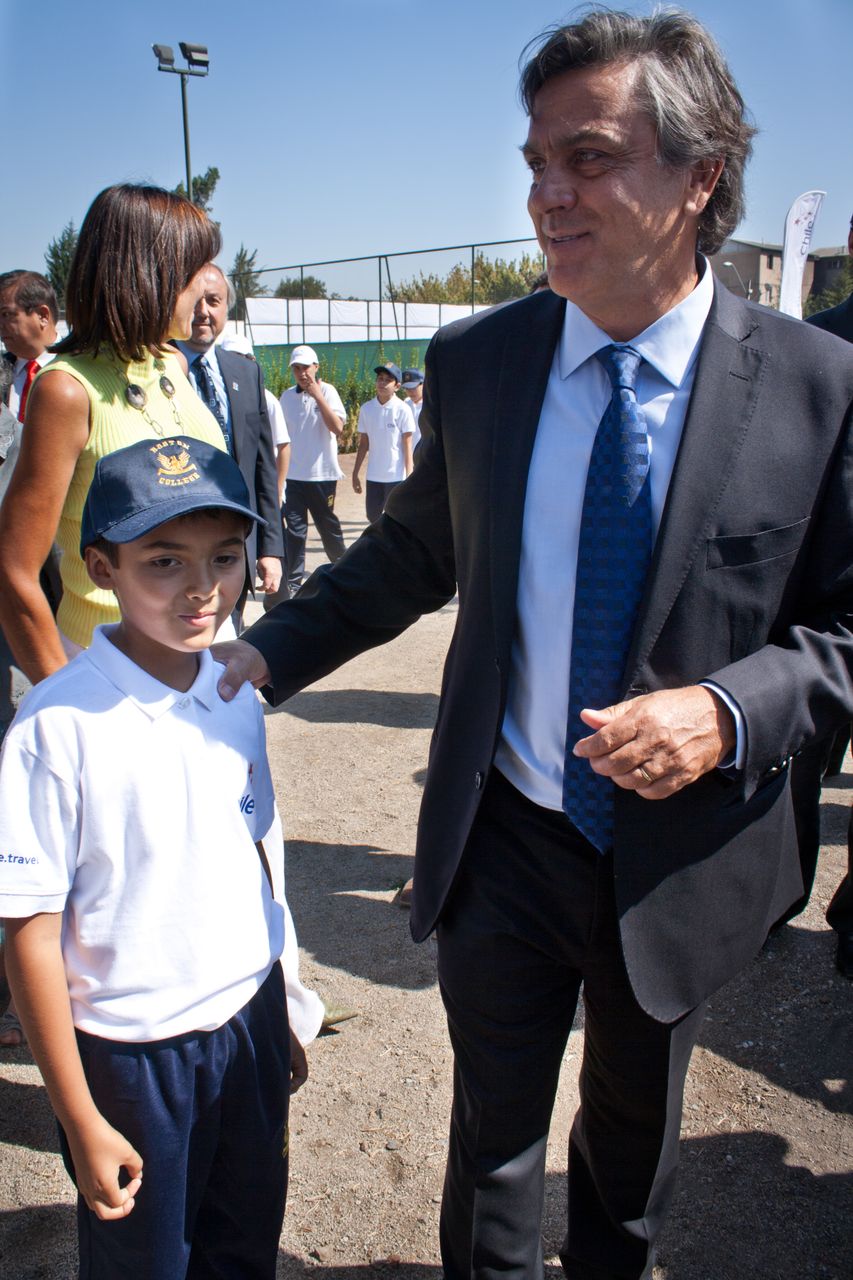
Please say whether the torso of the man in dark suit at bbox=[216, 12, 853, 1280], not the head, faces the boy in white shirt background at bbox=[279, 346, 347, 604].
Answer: no

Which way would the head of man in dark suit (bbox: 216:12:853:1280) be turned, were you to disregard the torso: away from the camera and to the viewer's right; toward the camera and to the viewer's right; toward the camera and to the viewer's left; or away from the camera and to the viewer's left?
toward the camera and to the viewer's left

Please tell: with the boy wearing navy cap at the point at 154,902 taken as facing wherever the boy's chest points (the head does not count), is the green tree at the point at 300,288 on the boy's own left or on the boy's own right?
on the boy's own left

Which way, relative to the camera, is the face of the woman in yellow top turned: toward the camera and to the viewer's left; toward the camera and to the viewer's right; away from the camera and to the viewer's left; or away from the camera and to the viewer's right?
away from the camera and to the viewer's right

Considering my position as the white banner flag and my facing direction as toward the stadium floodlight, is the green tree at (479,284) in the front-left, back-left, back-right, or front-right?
front-right

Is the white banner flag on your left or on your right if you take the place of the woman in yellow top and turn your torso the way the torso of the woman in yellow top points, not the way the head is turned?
on your left

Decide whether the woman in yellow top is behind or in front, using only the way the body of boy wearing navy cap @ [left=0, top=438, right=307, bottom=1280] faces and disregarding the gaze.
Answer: behind

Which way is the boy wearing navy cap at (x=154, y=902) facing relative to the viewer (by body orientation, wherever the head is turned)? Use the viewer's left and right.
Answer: facing the viewer and to the right of the viewer

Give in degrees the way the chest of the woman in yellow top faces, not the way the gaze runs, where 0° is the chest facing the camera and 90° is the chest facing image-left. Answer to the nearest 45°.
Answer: approximately 315°

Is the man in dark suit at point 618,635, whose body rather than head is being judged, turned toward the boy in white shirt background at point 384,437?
no

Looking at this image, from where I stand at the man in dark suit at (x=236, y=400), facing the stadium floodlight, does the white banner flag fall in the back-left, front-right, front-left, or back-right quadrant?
front-right

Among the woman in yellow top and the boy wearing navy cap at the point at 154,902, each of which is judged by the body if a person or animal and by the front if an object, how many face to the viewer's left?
0

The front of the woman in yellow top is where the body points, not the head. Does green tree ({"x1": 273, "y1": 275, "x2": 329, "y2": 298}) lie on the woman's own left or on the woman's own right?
on the woman's own left

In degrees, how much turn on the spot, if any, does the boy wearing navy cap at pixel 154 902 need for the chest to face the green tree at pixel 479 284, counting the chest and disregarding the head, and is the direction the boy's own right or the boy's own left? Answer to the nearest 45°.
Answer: approximately 135° to the boy's own left
